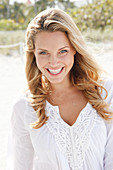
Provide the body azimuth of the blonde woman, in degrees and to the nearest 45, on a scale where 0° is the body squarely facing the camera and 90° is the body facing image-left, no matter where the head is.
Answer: approximately 0°
